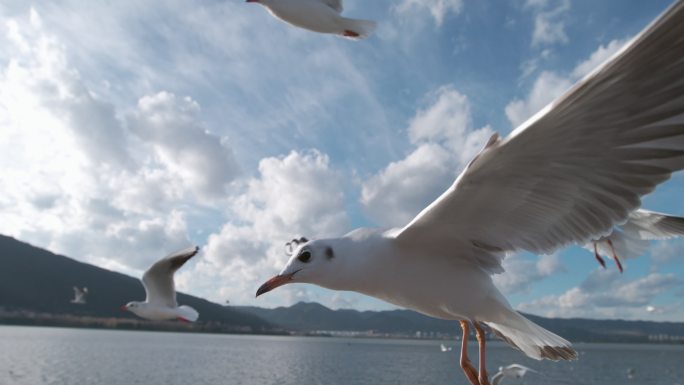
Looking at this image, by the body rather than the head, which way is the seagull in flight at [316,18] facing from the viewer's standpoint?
to the viewer's left

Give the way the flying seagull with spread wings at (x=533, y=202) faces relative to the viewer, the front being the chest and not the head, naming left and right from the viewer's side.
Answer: facing to the left of the viewer

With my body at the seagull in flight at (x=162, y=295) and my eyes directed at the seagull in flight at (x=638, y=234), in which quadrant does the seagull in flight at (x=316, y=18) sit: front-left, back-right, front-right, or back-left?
front-right

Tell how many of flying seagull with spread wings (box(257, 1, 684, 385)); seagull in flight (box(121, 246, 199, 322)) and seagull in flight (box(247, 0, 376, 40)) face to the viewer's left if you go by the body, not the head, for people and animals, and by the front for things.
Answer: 3

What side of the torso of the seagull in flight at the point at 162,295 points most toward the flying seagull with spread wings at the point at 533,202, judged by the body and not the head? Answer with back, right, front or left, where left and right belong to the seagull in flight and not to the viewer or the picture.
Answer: left

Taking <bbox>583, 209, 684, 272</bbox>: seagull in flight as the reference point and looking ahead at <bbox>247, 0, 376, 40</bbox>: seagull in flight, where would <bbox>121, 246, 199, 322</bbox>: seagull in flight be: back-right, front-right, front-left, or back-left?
front-right

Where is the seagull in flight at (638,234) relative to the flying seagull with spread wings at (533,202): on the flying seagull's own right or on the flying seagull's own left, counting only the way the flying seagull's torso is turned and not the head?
on the flying seagull's own right

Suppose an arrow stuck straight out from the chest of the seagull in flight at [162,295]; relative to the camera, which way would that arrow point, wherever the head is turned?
to the viewer's left
